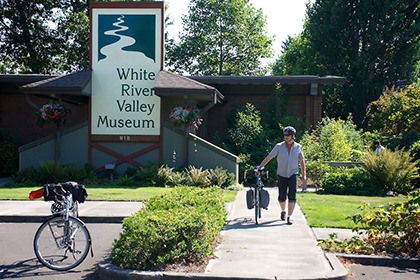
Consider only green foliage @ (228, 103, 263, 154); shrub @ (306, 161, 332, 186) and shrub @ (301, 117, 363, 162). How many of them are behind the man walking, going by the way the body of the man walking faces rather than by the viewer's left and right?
3

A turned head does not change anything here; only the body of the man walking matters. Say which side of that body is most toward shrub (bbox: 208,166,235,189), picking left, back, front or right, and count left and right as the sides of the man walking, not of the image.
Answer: back

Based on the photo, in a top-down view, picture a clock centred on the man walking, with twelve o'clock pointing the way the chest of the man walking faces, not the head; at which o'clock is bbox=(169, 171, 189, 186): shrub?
The shrub is roughly at 5 o'clock from the man walking.

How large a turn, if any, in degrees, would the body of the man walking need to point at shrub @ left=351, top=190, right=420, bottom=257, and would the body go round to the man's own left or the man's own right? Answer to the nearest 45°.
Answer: approximately 45° to the man's own left

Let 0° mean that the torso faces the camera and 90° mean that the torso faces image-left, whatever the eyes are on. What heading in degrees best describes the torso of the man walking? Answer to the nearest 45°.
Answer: approximately 0°

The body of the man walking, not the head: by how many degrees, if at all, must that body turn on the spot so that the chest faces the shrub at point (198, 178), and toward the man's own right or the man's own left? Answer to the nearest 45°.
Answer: approximately 135° to the man's own right

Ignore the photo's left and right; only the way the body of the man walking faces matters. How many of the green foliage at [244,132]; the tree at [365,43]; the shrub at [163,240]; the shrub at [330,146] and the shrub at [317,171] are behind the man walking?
4

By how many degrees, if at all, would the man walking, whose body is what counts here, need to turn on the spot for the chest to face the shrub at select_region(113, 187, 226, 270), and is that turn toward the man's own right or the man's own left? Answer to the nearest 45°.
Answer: approximately 45° to the man's own right

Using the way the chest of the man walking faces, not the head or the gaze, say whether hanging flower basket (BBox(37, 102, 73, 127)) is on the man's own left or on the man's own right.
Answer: on the man's own right

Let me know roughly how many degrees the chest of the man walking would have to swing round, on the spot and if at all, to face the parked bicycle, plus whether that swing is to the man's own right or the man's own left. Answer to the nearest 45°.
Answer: approximately 45° to the man's own right

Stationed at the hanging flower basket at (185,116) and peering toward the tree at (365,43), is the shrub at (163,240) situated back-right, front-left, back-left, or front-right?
back-right
